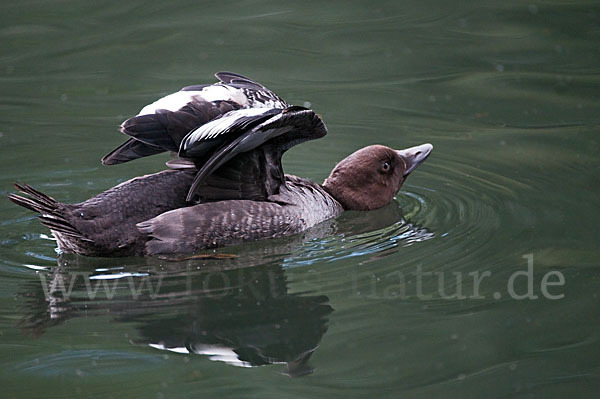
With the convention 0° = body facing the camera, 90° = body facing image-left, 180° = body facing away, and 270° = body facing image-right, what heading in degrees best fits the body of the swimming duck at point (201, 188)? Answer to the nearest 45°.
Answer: approximately 270°
